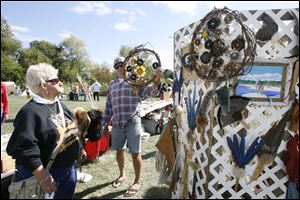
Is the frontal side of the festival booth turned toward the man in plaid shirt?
no

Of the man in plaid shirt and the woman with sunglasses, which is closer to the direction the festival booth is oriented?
the woman with sunglasses

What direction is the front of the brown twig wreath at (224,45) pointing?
toward the camera

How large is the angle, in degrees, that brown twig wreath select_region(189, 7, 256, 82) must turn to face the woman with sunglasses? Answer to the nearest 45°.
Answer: approximately 45° to its right

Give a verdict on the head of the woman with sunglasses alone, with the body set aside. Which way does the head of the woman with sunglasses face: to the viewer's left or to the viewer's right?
to the viewer's right

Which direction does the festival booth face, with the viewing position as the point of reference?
facing the viewer

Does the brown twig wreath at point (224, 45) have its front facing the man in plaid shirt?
no
